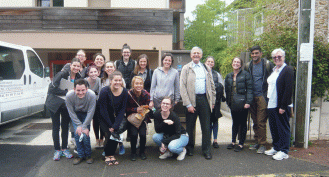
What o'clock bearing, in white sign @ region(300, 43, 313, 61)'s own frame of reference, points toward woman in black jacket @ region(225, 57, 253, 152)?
The woman in black jacket is roughly at 2 o'clock from the white sign.

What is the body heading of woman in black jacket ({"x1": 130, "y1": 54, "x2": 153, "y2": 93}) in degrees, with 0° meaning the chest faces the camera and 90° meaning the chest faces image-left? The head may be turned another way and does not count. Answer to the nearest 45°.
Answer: approximately 0°

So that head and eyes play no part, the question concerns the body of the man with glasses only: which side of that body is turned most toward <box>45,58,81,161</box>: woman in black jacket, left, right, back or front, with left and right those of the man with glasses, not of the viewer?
right

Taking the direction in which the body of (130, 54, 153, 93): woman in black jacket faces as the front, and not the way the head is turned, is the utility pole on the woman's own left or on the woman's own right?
on the woman's own left

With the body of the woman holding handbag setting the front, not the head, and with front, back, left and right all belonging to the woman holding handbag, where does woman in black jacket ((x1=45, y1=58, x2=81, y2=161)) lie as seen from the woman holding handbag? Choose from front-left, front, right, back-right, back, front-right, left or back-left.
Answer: right

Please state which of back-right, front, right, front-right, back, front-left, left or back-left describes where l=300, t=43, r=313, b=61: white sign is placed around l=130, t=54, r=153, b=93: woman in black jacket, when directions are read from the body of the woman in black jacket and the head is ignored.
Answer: left
